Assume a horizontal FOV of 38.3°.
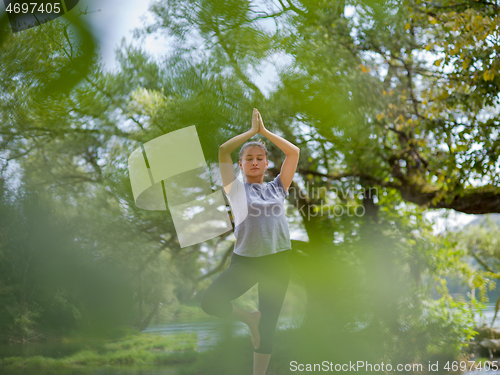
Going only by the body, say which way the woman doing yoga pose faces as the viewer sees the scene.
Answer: toward the camera
